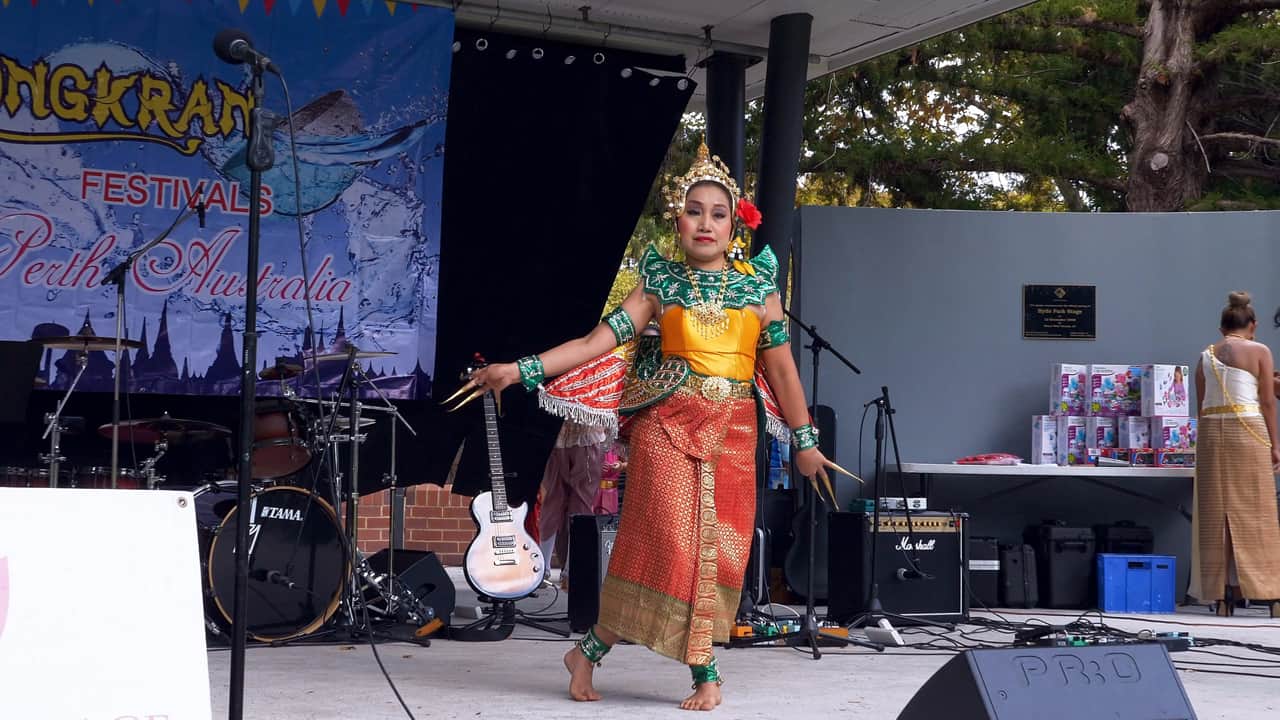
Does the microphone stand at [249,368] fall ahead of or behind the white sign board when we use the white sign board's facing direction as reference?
behind

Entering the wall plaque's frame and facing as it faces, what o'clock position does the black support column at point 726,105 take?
The black support column is roughly at 2 o'clock from the wall plaque.

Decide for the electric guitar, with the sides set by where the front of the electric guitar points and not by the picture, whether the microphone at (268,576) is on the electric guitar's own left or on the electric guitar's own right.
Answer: on the electric guitar's own right

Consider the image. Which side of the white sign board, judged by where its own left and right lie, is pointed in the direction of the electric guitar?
back

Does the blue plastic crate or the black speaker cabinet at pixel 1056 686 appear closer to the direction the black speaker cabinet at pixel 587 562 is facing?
the black speaker cabinet

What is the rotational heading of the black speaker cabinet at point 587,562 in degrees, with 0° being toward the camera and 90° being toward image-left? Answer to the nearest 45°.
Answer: approximately 315°

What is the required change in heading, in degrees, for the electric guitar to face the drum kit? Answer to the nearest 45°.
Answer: approximately 45° to its right

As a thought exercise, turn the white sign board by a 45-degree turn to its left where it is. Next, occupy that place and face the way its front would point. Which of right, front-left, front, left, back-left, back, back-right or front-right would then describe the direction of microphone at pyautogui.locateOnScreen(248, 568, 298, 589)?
back-left

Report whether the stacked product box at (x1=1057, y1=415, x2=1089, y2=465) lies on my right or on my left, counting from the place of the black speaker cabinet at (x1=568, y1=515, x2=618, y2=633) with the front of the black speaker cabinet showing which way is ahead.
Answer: on my left
